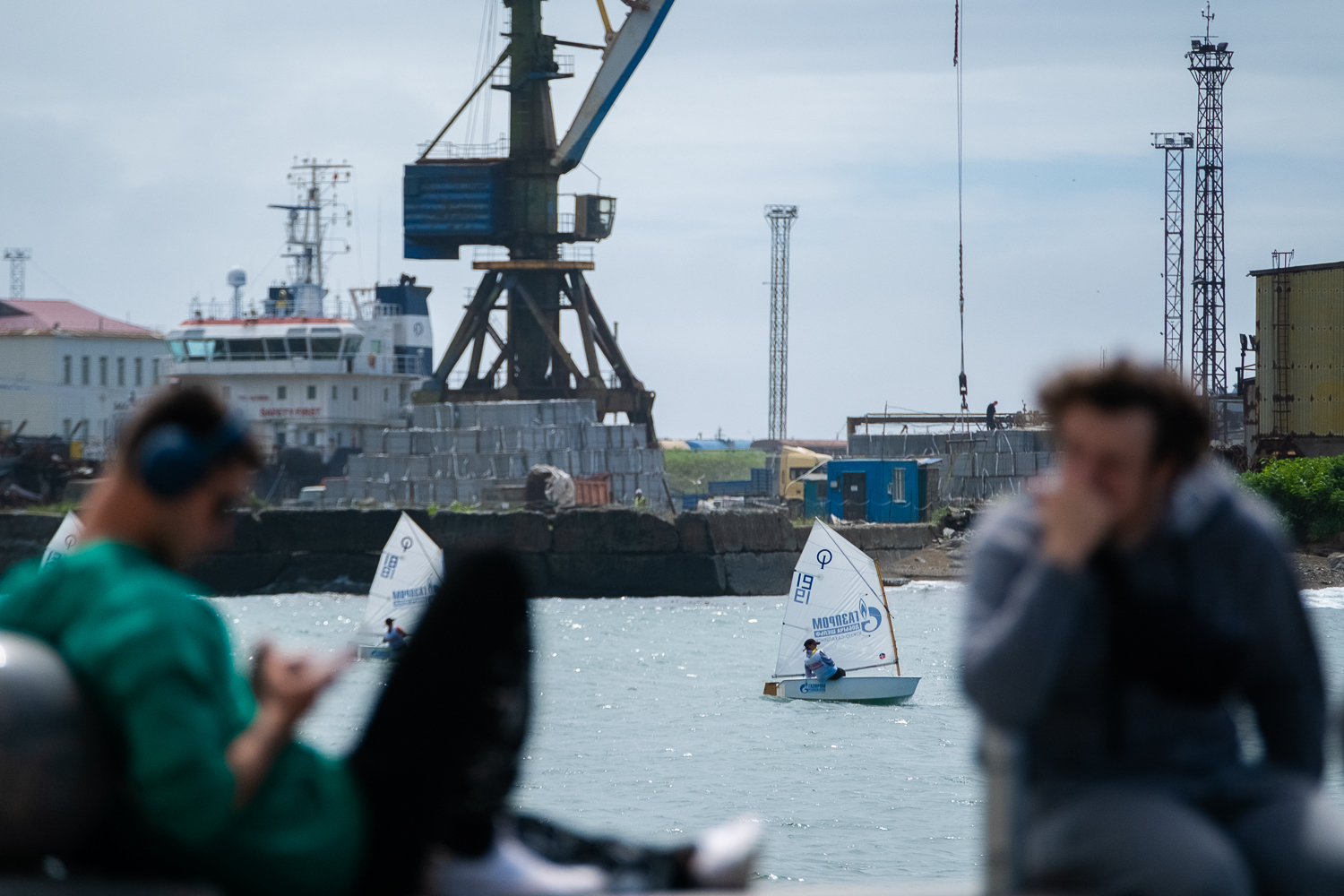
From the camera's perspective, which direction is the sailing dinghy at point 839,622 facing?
to the viewer's right

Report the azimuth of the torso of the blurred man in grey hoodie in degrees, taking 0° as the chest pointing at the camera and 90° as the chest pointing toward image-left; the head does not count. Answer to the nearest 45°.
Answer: approximately 0°

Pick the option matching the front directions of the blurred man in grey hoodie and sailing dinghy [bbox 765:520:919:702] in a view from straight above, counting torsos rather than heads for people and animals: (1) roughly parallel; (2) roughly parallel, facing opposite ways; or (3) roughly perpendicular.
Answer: roughly perpendicular

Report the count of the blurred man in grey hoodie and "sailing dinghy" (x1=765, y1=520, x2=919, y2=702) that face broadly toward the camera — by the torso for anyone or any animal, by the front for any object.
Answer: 1

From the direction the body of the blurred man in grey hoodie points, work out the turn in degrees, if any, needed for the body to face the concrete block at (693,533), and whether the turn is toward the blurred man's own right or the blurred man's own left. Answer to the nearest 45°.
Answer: approximately 180°

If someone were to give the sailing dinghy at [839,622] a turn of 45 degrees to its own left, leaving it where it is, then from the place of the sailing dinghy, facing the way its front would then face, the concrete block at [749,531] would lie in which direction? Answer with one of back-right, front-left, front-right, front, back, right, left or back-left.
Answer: front-left

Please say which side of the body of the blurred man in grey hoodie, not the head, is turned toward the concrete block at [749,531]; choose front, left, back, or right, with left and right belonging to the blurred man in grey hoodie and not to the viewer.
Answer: back

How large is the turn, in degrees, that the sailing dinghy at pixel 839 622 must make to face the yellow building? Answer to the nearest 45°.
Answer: approximately 45° to its left

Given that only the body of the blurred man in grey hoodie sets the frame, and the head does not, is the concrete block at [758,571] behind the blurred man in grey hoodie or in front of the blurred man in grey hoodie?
behind

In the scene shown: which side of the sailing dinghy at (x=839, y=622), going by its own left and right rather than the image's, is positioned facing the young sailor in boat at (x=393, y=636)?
back

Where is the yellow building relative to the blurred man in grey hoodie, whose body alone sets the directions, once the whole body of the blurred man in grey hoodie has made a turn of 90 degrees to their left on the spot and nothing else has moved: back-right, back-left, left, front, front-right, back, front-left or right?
left
